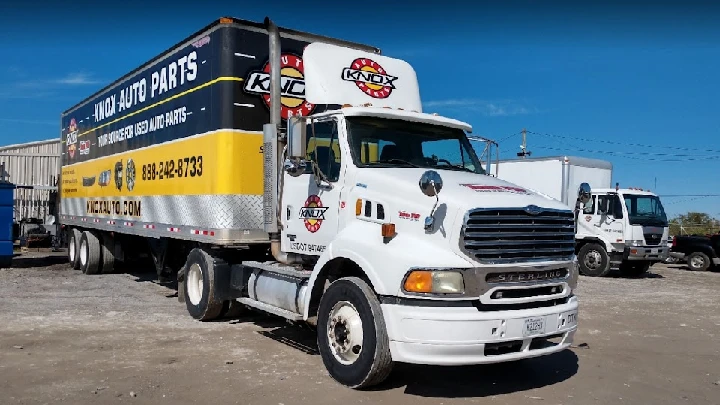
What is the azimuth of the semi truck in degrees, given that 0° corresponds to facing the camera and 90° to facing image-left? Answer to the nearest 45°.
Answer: approximately 315°

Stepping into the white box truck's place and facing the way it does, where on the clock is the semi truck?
The semi truck is roughly at 2 o'clock from the white box truck.

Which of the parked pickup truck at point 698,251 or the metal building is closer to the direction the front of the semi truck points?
the parked pickup truck

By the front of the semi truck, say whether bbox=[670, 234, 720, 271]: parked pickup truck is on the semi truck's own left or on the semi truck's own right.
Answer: on the semi truck's own left

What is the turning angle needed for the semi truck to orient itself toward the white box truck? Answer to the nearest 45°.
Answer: approximately 90° to its left

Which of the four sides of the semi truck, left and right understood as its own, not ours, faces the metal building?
back

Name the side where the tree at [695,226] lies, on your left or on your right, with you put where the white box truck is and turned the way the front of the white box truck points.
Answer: on your left

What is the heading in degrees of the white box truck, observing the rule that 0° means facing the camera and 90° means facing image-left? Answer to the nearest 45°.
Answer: approximately 315°

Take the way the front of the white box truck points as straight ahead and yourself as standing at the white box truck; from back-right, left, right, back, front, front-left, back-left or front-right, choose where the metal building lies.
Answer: back-right
